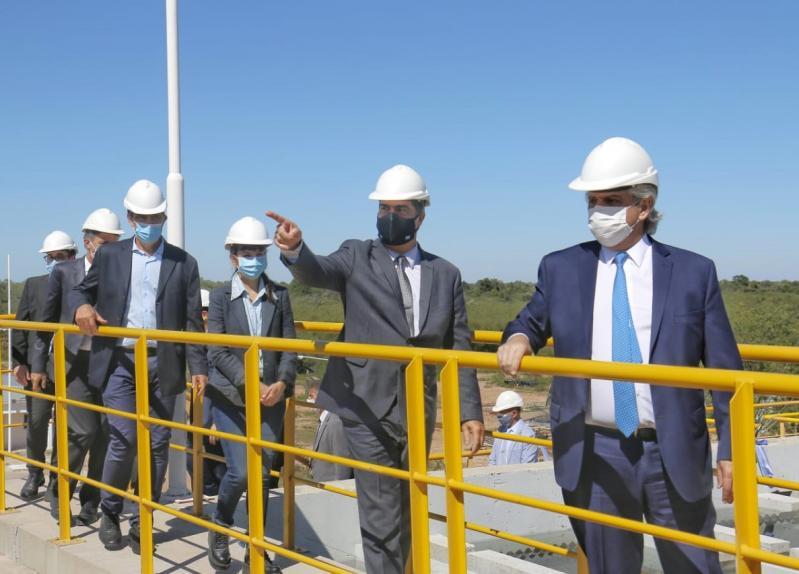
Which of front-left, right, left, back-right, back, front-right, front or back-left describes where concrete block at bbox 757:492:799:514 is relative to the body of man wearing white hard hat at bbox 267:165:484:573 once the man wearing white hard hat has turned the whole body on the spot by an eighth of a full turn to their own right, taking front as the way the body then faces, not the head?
back

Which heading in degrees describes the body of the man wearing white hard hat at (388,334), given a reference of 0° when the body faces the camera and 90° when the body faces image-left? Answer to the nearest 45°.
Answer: approximately 0°

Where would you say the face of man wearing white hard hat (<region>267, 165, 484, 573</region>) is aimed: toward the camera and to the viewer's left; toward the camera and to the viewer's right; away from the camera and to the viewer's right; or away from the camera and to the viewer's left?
toward the camera and to the viewer's left

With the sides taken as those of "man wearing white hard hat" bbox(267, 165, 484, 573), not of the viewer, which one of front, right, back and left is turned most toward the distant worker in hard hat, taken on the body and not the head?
back

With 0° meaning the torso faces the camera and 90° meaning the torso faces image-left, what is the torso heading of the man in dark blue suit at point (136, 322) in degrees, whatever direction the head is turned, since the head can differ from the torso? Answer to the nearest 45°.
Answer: approximately 0°

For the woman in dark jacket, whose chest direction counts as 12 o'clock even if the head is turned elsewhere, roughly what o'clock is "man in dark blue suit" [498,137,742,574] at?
The man in dark blue suit is roughly at 11 o'clock from the woman in dark jacket.
